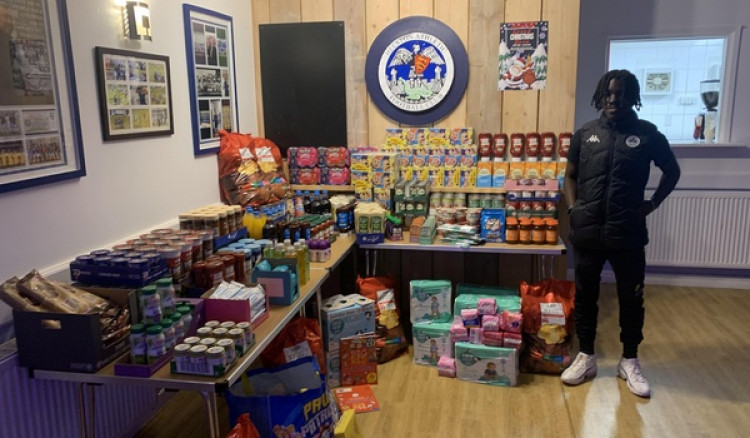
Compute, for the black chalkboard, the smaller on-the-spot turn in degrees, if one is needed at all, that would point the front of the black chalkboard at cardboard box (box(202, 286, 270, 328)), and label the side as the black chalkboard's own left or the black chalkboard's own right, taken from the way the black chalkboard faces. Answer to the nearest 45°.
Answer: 0° — it already faces it

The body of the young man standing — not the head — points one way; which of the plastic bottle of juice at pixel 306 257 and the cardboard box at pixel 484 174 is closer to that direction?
the plastic bottle of juice

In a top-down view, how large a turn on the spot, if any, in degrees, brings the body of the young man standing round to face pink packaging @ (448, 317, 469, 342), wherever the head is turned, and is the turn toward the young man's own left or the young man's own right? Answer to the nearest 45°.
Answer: approximately 90° to the young man's own right

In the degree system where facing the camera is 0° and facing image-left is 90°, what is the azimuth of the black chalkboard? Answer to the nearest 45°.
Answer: approximately 0°
